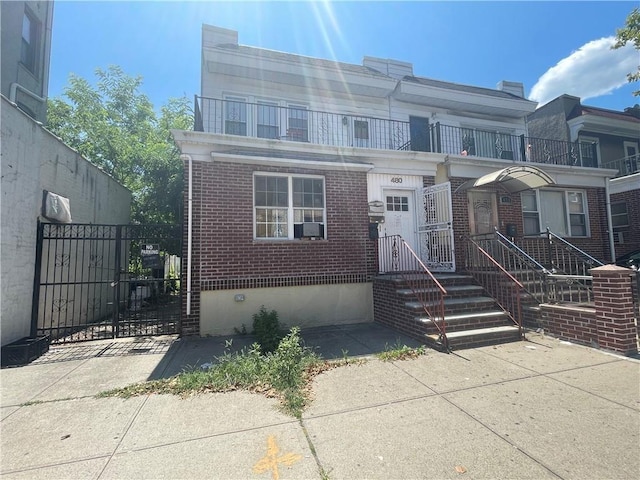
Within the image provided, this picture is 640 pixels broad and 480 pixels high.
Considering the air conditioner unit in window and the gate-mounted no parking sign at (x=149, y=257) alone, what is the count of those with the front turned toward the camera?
2

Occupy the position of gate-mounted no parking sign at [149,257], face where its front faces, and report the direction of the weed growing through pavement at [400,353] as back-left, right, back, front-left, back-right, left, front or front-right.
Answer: front-left

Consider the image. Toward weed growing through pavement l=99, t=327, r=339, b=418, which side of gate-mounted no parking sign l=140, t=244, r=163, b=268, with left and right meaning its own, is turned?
front

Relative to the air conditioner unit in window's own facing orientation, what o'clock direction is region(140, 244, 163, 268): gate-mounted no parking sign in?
The gate-mounted no parking sign is roughly at 3 o'clock from the air conditioner unit in window.

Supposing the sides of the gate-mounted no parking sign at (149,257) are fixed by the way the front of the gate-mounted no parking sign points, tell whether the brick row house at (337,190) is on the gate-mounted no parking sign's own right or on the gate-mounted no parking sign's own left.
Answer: on the gate-mounted no parking sign's own left

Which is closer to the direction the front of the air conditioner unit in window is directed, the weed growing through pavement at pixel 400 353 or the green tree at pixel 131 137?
the weed growing through pavement

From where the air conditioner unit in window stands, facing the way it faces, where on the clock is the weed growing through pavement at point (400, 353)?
The weed growing through pavement is roughly at 11 o'clock from the air conditioner unit in window.

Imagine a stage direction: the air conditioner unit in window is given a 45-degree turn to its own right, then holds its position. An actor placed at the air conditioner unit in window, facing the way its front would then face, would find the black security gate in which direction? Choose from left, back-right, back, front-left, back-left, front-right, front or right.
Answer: front-right

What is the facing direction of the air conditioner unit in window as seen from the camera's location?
facing the viewer

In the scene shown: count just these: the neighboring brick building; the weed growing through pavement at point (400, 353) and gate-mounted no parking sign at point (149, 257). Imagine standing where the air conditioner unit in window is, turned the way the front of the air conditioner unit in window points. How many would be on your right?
1

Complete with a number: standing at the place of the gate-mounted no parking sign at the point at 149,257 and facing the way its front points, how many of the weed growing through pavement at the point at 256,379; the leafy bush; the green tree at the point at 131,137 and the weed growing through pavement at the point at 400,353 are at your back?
1

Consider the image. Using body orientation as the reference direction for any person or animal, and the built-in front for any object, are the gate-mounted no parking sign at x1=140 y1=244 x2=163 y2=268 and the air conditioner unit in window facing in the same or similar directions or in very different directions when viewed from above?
same or similar directions

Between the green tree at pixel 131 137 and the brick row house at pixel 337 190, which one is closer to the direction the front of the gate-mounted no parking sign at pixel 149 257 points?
the brick row house

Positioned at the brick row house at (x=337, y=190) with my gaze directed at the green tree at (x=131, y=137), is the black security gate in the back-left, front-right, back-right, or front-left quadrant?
front-left

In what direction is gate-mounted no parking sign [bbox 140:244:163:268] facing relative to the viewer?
toward the camera

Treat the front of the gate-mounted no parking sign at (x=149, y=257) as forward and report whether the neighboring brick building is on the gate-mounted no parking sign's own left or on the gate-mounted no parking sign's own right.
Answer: on the gate-mounted no parking sign's own left
